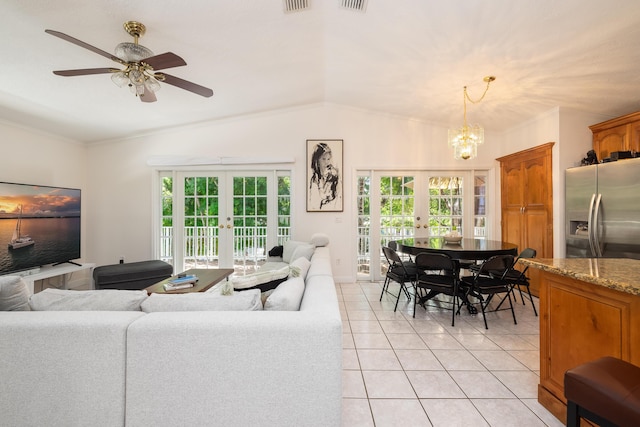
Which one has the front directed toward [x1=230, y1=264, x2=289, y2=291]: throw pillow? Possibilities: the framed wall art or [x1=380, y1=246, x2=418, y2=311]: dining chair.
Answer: the framed wall art

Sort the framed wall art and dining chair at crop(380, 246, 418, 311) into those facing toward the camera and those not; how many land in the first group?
1

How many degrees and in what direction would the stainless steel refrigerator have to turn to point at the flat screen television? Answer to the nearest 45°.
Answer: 0° — it already faces it

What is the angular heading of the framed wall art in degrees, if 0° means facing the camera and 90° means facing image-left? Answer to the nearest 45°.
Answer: approximately 0°

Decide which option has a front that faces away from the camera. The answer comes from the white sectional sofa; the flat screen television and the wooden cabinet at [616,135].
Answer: the white sectional sofa

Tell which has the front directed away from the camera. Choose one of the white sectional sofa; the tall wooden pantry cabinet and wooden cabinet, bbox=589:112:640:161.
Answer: the white sectional sofa

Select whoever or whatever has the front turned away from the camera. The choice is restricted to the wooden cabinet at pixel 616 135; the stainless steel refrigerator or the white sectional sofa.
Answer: the white sectional sofa

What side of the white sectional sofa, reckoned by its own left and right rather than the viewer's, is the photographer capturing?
back

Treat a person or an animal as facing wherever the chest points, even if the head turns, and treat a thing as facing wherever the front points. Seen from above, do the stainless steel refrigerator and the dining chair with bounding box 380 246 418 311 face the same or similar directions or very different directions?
very different directions

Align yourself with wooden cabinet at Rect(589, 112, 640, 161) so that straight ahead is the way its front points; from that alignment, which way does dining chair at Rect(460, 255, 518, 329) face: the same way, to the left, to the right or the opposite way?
to the right
